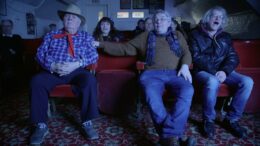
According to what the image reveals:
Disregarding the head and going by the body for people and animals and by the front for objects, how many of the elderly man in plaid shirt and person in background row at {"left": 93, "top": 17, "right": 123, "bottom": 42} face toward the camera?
2

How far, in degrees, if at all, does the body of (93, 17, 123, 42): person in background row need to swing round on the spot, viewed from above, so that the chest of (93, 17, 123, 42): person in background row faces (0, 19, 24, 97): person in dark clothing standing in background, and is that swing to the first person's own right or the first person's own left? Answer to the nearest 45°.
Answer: approximately 90° to the first person's own right

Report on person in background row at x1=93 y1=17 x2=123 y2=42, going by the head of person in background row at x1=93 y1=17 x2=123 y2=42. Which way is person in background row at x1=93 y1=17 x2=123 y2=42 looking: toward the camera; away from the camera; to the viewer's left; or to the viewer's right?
toward the camera

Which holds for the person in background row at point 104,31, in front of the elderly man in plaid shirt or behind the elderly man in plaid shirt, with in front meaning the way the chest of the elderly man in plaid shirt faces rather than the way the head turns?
behind

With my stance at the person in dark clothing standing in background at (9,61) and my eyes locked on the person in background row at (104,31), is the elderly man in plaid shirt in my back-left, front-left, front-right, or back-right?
front-right

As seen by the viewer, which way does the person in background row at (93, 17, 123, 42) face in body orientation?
toward the camera

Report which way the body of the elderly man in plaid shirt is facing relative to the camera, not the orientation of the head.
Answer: toward the camera

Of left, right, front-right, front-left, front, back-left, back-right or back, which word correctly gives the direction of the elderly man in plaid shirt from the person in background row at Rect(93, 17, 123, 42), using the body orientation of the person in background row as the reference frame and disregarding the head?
front

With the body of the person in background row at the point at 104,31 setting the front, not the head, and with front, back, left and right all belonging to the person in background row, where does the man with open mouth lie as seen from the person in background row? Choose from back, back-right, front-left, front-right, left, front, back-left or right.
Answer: front-left

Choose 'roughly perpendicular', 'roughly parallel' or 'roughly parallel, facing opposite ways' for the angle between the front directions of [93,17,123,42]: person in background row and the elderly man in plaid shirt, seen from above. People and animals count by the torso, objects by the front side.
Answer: roughly parallel

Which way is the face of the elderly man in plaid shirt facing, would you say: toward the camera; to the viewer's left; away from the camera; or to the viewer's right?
toward the camera

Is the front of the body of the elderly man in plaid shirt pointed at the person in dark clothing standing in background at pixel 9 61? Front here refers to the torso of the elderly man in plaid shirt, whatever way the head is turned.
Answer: no

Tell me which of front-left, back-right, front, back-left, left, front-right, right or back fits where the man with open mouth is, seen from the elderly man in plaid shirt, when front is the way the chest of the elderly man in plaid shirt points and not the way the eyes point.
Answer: left

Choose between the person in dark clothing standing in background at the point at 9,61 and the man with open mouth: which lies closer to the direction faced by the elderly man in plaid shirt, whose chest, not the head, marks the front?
the man with open mouth
